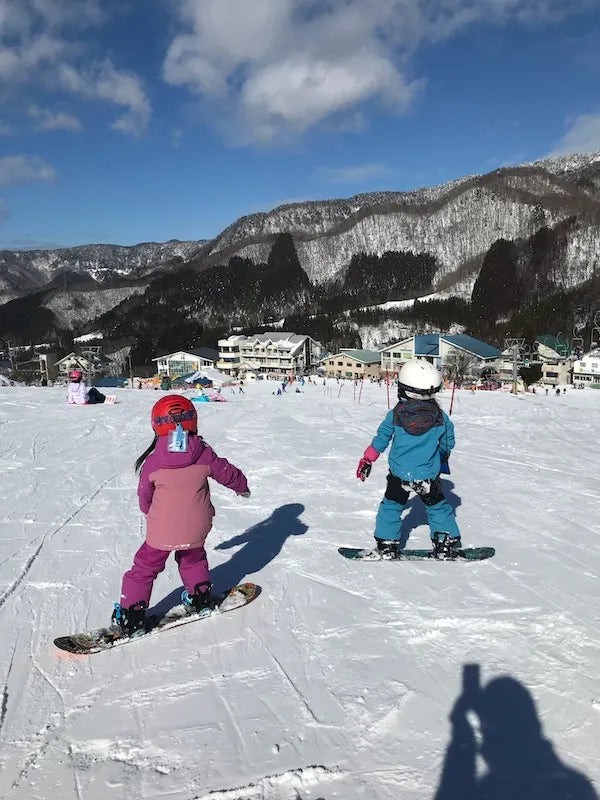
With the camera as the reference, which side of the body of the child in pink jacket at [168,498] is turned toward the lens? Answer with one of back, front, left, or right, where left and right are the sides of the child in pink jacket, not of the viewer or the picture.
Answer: back

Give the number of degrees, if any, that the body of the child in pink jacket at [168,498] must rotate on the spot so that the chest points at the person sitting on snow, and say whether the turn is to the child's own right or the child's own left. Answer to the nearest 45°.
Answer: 0° — they already face them

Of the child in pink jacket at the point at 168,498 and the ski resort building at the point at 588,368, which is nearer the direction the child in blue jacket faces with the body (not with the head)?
the ski resort building

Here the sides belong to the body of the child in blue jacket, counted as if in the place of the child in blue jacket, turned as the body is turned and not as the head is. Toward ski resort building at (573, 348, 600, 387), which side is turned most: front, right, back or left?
front

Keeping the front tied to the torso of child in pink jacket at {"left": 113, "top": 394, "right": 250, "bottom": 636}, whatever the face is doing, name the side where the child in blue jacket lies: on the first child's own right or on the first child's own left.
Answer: on the first child's own right

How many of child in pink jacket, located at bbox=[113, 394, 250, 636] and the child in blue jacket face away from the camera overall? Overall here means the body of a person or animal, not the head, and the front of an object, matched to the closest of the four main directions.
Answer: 2

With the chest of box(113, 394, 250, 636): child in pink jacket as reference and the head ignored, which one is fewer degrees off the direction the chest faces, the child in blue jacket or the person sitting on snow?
the person sitting on snow

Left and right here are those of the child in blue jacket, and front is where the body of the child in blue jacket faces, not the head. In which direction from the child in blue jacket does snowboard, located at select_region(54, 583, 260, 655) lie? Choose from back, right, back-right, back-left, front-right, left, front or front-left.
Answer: back-left

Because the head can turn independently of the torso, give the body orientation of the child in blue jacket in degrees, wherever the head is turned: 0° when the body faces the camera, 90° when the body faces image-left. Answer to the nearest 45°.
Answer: approximately 180°

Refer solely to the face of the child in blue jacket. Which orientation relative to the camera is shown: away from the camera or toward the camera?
away from the camera
